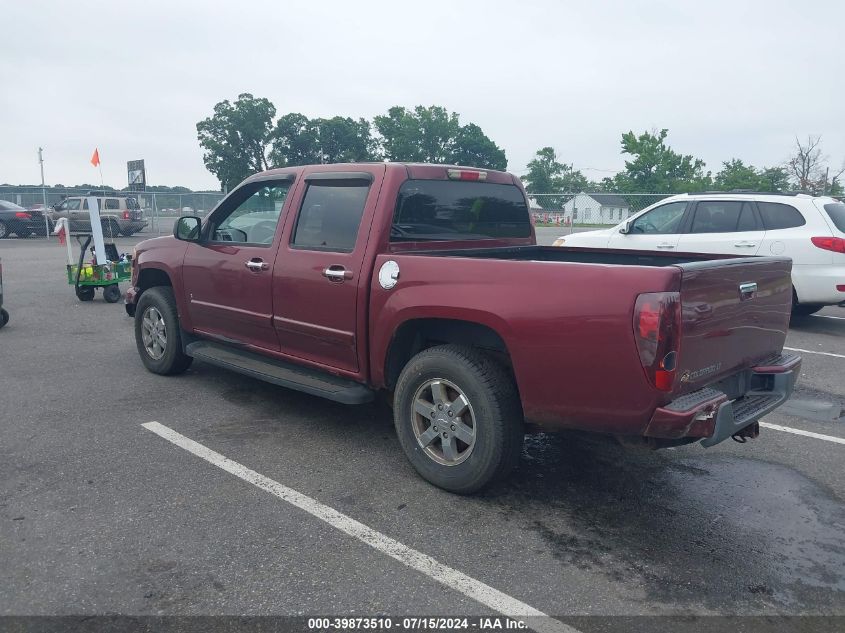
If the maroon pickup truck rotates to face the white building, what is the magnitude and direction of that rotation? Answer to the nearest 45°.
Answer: approximately 45° to its right

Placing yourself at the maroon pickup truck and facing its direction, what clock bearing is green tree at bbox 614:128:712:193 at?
The green tree is roughly at 2 o'clock from the maroon pickup truck.

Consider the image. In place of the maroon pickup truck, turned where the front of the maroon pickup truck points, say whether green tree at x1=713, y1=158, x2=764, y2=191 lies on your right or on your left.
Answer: on your right

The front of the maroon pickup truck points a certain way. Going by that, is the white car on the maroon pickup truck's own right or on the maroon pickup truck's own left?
on the maroon pickup truck's own right

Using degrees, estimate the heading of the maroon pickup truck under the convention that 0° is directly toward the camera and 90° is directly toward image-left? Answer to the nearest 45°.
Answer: approximately 135°

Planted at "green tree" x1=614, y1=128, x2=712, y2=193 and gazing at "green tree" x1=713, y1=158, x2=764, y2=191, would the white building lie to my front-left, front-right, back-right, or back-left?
back-right

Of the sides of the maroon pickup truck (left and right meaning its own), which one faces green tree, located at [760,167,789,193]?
right
